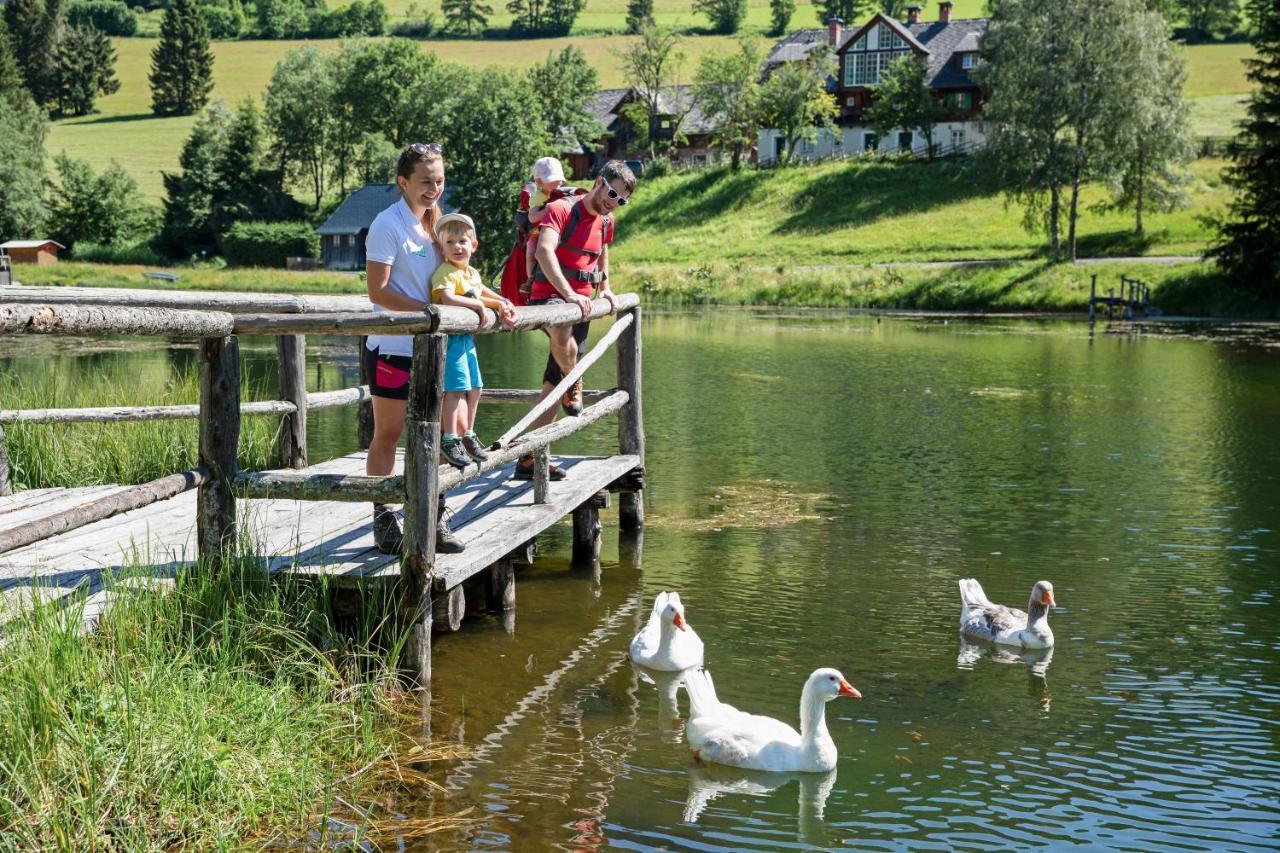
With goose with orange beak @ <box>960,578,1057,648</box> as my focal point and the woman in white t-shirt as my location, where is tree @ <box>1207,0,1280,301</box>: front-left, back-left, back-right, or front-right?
front-left

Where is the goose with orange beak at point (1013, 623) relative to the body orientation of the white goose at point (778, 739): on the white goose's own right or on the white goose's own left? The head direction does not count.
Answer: on the white goose's own left

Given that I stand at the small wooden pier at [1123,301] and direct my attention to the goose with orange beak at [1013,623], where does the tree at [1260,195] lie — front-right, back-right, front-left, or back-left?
back-left

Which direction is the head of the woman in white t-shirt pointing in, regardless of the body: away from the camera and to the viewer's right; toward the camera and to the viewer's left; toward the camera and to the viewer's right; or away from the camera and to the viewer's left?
toward the camera and to the viewer's right

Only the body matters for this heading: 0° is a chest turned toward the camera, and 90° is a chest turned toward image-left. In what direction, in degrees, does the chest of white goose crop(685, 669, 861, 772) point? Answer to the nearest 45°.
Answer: approximately 270°

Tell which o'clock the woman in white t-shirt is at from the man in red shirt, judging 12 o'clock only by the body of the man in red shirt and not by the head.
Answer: The woman in white t-shirt is roughly at 2 o'clock from the man in red shirt.

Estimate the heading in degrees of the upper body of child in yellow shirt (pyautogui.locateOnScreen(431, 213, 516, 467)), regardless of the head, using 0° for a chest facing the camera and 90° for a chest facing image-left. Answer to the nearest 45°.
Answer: approximately 315°

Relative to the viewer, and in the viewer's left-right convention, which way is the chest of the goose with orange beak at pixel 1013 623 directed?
facing the viewer and to the right of the viewer
